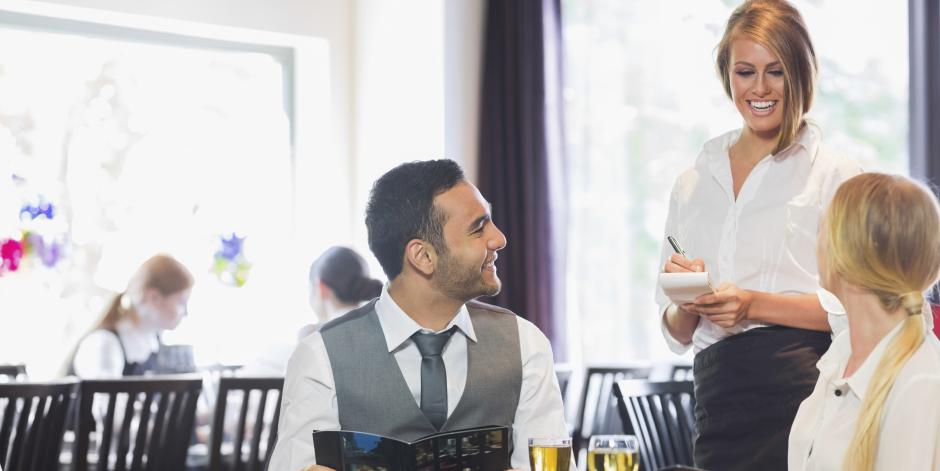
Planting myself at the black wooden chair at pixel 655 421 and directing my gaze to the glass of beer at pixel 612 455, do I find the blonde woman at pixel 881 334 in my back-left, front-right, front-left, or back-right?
front-left

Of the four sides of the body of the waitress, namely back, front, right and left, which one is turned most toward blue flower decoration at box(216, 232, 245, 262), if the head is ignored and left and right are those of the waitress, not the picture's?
right

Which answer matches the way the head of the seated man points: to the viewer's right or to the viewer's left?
to the viewer's right

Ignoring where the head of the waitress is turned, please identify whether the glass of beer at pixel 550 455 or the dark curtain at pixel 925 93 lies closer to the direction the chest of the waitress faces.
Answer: the glass of beer

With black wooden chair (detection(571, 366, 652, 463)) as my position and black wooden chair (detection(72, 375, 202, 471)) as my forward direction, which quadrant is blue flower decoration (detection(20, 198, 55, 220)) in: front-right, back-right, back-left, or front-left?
front-right

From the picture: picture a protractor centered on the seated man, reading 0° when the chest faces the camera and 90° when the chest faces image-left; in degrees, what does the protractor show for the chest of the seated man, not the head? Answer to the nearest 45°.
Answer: approximately 0°

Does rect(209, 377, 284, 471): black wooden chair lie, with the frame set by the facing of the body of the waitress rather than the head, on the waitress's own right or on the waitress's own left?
on the waitress's own right

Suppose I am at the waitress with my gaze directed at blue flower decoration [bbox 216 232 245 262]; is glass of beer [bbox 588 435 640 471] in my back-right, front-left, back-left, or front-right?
back-left

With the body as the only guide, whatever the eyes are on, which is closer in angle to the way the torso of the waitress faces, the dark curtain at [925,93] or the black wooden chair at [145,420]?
the black wooden chair

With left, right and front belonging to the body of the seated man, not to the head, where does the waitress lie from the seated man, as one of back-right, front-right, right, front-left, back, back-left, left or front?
left

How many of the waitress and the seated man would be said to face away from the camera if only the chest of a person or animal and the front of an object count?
0

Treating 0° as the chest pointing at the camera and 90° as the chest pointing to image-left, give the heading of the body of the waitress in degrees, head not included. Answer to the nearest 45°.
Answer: approximately 45°
